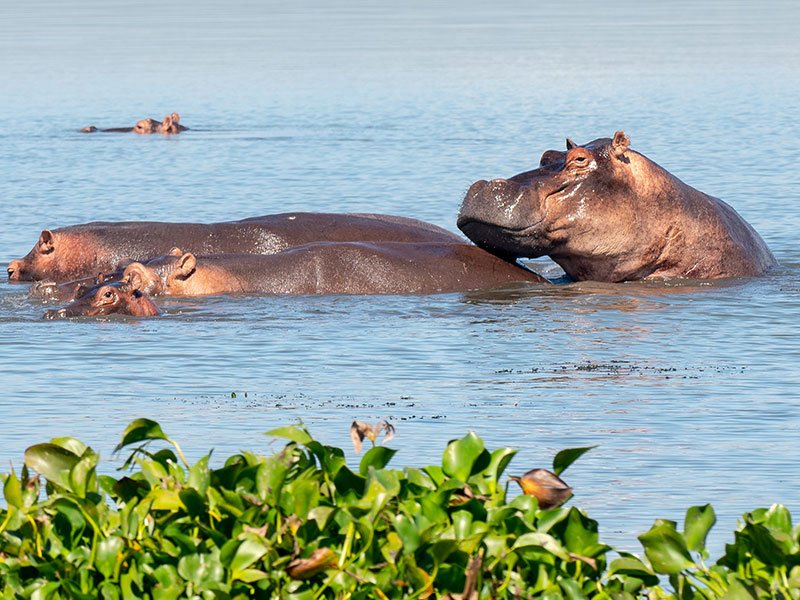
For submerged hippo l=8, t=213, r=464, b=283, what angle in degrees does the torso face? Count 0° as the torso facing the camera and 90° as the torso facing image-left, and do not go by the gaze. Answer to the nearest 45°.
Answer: approximately 90°

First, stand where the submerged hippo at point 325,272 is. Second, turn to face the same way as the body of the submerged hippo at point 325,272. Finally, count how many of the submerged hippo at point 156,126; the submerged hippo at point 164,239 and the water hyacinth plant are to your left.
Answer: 1

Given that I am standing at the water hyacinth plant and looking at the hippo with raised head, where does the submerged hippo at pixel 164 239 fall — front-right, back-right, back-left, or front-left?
front-left

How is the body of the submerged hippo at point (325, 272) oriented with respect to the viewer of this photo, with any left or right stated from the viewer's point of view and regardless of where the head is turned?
facing to the left of the viewer

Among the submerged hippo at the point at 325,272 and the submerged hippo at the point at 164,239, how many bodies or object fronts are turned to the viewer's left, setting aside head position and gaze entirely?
2

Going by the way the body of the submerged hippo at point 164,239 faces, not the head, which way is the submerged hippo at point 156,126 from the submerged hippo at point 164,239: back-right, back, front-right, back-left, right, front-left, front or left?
right

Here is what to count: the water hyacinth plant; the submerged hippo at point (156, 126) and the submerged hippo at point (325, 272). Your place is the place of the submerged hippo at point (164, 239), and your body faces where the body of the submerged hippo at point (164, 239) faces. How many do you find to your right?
1
